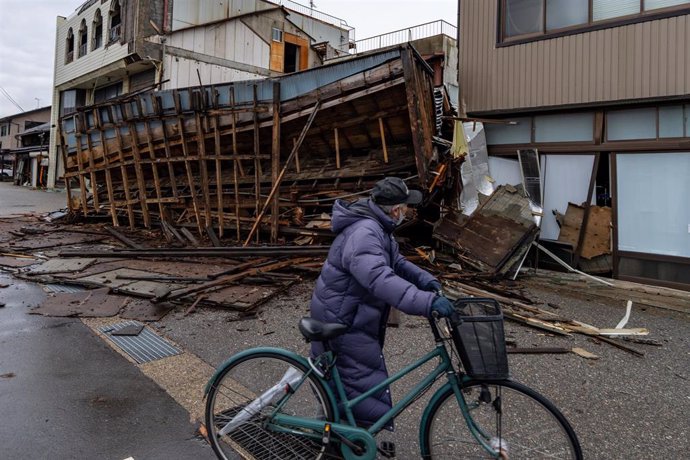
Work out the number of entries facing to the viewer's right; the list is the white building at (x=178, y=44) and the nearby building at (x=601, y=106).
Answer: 0

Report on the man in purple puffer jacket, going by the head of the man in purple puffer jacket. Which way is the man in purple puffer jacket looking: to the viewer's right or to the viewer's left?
to the viewer's right

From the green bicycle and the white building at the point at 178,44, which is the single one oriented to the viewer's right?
the green bicycle

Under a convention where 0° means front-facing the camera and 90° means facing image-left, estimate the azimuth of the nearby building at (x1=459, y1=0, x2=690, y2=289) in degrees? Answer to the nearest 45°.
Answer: approximately 45°

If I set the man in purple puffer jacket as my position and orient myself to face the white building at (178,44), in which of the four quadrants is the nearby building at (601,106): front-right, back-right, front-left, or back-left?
front-right

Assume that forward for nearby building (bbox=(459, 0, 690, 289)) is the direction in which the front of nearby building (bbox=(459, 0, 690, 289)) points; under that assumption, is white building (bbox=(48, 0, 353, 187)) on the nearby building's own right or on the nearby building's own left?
on the nearby building's own right

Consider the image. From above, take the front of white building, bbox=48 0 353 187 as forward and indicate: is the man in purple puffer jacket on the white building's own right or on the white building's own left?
on the white building's own left

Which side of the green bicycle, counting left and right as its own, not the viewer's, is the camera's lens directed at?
right

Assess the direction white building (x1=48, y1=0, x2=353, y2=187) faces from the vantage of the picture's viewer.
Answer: facing the viewer and to the left of the viewer

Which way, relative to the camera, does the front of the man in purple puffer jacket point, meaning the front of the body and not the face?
to the viewer's right

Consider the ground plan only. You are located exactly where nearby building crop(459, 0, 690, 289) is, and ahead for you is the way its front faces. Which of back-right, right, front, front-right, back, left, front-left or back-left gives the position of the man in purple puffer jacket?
front-left

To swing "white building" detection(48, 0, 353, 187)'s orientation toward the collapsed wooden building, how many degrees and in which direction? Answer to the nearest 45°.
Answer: approximately 45° to its left

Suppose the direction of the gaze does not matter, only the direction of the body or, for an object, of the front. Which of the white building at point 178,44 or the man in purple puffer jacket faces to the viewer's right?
the man in purple puffer jacket
